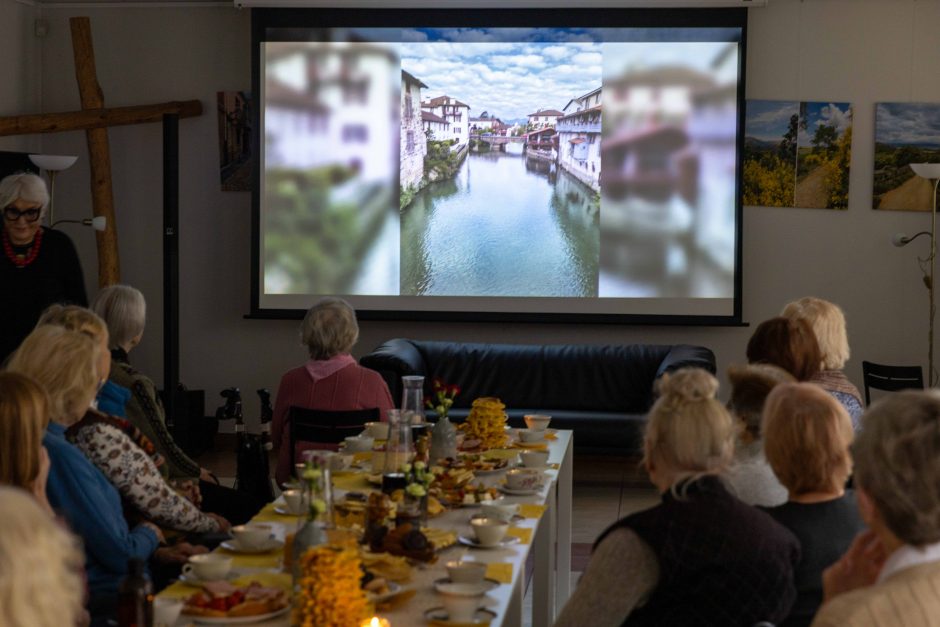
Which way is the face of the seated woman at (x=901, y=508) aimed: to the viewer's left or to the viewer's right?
to the viewer's left

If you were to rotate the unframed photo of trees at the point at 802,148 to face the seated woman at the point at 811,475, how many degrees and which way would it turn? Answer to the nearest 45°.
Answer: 0° — it already faces them

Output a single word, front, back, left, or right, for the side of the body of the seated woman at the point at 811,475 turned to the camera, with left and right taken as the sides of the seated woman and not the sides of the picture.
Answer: back

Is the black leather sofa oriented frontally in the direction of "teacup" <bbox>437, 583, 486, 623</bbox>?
yes

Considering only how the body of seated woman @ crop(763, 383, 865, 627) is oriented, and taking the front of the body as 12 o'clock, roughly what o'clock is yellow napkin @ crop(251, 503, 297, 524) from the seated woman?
The yellow napkin is roughly at 9 o'clock from the seated woman.

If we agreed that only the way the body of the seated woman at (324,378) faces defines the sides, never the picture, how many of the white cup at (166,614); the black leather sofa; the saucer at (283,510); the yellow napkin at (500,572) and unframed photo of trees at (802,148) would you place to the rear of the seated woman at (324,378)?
3

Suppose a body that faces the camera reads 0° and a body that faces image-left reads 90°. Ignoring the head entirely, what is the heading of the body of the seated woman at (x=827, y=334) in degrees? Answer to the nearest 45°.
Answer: approximately 135°

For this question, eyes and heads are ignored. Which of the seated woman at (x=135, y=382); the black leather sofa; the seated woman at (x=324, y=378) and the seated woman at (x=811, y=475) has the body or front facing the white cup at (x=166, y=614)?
the black leather sofa

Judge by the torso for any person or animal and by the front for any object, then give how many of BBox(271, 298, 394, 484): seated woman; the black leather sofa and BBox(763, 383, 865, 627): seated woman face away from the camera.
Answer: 2

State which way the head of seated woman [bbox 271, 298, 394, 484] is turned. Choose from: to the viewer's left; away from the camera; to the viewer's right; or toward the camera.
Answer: away from the camera

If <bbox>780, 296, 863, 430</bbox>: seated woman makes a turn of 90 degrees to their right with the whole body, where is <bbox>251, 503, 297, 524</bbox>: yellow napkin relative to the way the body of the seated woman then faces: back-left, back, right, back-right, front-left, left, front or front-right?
back

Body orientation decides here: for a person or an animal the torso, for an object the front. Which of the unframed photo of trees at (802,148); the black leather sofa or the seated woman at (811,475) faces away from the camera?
the seated woman

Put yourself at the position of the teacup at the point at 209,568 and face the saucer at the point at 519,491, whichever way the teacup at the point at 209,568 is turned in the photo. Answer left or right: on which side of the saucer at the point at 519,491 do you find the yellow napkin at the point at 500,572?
right

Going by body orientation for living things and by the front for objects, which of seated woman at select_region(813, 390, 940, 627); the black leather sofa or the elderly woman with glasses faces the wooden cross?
the seated woman

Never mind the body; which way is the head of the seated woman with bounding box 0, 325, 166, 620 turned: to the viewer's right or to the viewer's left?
to the viewer's right

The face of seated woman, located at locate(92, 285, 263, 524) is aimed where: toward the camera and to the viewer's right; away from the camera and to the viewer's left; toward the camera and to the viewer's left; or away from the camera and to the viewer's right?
away from the camera and to the viewer's right

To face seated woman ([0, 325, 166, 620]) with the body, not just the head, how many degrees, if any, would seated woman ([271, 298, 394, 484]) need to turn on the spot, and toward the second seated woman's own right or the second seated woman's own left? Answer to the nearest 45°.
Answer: approximately 180°

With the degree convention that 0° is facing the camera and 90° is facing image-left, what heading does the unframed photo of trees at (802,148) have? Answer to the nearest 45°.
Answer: approximately 0°

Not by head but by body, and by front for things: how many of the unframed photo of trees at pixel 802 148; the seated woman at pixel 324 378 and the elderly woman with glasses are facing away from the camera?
1
